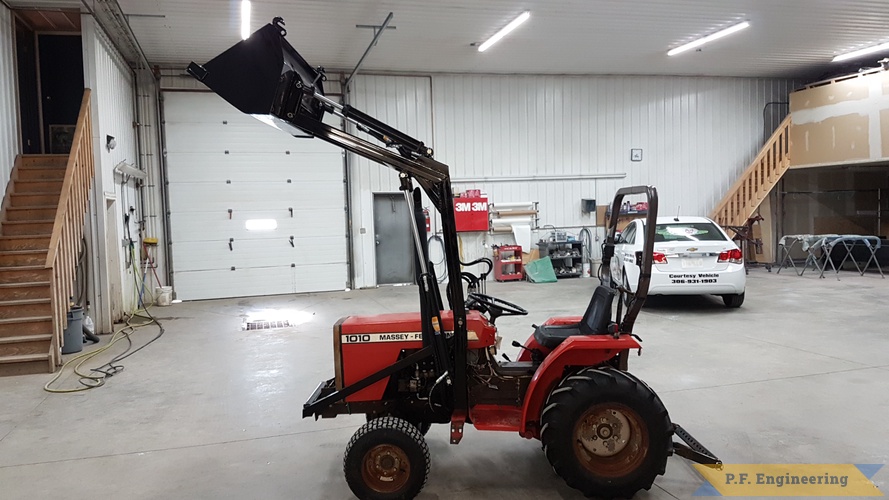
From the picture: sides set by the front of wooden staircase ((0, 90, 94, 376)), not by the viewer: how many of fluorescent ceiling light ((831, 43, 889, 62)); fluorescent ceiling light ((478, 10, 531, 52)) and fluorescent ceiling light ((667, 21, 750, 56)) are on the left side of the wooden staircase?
3

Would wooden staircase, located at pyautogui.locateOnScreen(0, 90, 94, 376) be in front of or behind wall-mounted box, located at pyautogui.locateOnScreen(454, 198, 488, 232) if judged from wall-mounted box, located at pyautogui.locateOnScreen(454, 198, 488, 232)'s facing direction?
in front

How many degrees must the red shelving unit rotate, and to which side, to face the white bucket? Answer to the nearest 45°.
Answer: approximately 45° to its right

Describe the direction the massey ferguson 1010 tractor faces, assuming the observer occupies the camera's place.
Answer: facing to the left of the viewer

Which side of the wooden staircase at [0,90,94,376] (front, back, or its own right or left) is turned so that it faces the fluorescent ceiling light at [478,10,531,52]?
left
